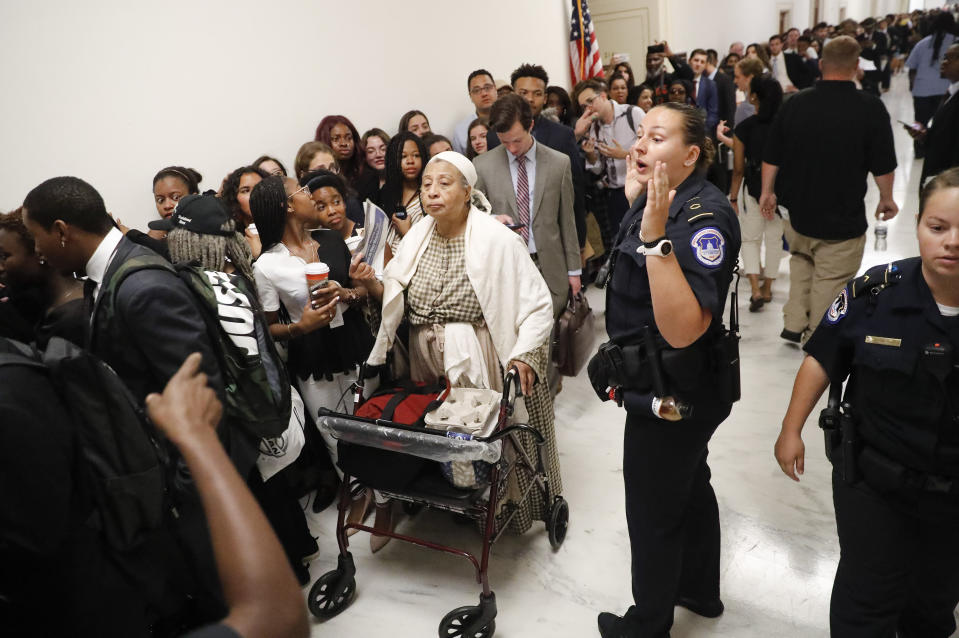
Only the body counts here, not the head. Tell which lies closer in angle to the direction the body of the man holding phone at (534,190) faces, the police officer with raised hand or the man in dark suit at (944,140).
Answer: the police officer with raised hand

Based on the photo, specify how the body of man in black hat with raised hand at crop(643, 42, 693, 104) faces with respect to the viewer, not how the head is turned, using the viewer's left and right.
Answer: facing the viewer

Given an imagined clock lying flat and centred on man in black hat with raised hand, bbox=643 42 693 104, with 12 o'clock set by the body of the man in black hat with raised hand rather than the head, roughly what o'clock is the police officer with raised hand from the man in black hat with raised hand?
The police officer with raised hand is roughly at 12 o'clock from the man in black hat with raised hand.

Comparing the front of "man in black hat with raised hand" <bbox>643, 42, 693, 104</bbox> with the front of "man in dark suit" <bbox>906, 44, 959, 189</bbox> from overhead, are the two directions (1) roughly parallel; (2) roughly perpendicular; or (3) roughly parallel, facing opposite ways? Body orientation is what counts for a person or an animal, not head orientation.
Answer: roughly perpendicular

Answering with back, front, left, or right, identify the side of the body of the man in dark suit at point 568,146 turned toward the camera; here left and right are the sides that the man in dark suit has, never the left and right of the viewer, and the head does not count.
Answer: front

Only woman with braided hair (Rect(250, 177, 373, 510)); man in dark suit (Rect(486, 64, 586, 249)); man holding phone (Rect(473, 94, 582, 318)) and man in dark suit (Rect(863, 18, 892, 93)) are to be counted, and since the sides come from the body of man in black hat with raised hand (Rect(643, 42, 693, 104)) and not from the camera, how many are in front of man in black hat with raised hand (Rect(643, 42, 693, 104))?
3

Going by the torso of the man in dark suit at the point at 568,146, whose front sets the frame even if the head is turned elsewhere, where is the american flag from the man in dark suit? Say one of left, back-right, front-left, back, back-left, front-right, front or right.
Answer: back

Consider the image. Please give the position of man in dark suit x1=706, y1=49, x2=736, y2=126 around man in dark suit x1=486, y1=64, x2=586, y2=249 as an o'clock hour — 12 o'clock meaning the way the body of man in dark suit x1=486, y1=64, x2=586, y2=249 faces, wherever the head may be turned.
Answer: man in dark suit x1=706, y1=49, x2=736, y2=126 is roughly at 7 o'clock from man in dark suit x1=486, y1=64, x2=586, y2=249.
